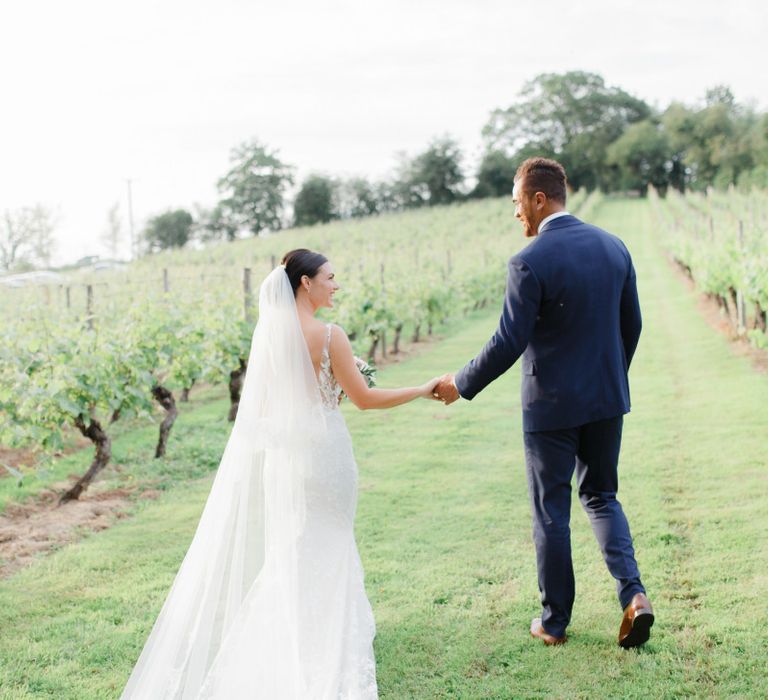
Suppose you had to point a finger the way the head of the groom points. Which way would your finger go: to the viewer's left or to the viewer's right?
to the viewer's left

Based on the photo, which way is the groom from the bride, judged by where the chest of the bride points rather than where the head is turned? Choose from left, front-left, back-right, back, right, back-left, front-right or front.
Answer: front-right

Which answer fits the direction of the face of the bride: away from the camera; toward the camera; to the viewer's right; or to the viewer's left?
to the viewer's right

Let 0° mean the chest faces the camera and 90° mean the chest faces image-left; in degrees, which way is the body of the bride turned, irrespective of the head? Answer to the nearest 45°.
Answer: approximately 225°

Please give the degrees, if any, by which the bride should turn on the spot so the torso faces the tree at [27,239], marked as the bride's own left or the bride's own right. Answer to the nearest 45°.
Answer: approximately 45° to the bride's own left
